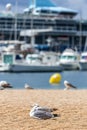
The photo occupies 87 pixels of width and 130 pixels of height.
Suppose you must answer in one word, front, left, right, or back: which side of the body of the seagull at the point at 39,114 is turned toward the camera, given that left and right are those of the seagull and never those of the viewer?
left
